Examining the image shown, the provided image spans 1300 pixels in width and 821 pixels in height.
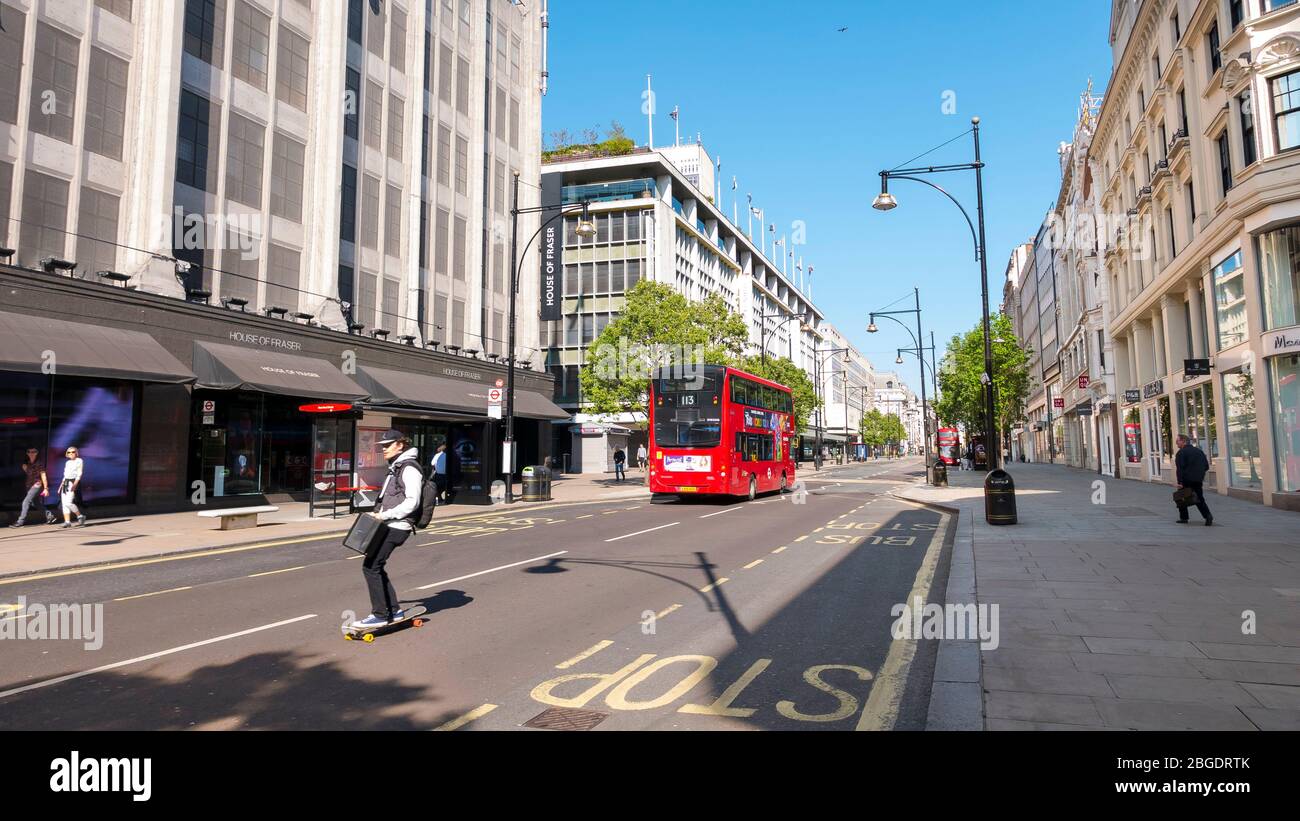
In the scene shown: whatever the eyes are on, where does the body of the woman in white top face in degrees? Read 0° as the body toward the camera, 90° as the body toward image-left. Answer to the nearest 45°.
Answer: approximately 45°

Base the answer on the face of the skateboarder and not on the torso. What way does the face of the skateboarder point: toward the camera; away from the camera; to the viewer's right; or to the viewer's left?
to the viewer's left

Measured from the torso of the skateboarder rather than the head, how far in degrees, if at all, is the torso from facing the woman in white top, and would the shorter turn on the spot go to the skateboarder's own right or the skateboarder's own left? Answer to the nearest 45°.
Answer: approximately 45° to the skateboarder's own right

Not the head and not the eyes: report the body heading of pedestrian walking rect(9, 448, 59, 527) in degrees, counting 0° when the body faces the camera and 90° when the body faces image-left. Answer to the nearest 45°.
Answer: approximately 45°

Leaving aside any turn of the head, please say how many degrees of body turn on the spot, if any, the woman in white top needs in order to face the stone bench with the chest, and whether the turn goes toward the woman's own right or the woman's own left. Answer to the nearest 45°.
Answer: approximately 90° to the woman's own left

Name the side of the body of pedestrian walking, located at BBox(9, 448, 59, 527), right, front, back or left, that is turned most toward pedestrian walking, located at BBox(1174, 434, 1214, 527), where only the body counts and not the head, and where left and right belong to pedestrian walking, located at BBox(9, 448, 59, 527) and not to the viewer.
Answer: left

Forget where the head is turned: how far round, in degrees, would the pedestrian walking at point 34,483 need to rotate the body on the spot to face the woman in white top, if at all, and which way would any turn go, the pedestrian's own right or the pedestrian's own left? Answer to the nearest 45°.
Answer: approximately 90° to the pedestrian's own left

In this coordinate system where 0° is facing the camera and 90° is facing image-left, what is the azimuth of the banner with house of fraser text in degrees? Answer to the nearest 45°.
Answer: approximately 0°

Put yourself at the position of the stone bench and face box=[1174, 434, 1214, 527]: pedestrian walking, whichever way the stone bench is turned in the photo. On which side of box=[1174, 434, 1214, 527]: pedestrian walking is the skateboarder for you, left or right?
right

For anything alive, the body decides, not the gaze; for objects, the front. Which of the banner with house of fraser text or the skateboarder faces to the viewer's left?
the skateboarder

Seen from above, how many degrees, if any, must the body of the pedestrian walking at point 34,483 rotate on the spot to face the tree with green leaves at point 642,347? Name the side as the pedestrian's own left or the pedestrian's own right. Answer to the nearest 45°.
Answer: approximately 135° to the pedestrian's own left

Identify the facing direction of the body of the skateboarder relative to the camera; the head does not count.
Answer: to the viewer's left

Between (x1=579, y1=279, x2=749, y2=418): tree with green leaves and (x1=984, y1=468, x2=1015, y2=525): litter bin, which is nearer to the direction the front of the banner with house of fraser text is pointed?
the litter bin
